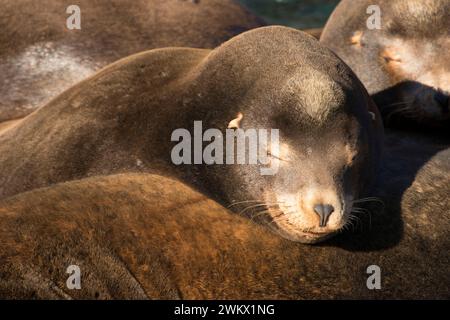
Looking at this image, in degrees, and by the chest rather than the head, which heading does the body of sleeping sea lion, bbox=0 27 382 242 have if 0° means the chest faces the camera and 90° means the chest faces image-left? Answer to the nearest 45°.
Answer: approximately 315°

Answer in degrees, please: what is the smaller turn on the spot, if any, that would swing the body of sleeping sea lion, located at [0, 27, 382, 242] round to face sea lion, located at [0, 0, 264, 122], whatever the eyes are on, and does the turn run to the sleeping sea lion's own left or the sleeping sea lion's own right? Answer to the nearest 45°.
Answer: approximately 180°
